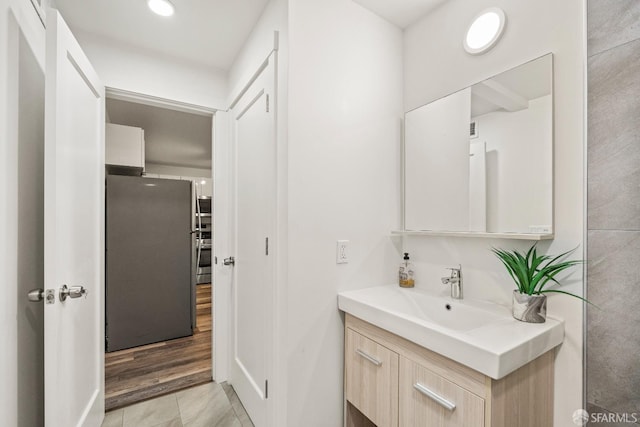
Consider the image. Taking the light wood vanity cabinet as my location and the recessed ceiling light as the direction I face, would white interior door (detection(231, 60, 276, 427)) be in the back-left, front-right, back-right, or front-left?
front-right

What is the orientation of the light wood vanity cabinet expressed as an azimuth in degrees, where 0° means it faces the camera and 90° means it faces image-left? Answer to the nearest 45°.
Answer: approximately 45°

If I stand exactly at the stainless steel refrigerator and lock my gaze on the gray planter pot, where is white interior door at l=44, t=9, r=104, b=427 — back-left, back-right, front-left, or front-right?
front-right

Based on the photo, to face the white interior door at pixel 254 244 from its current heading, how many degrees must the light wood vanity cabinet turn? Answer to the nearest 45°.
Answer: approximately 45° to its right
